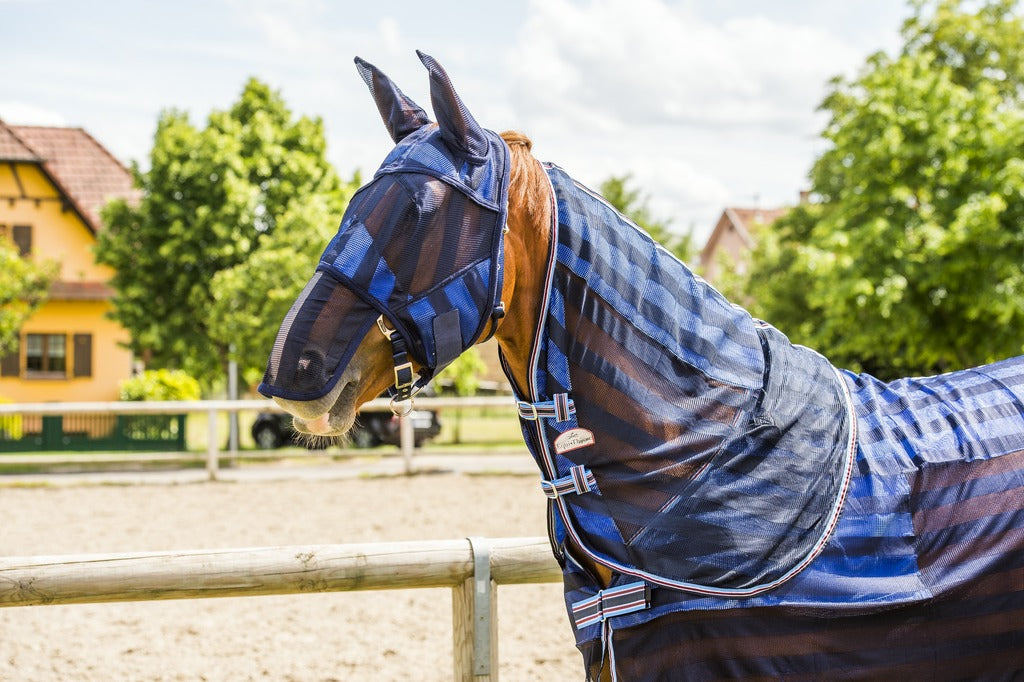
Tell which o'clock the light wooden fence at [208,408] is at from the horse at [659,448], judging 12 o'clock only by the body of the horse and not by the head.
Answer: The light wooden fence is roughly at 2 o'clock from the horse.

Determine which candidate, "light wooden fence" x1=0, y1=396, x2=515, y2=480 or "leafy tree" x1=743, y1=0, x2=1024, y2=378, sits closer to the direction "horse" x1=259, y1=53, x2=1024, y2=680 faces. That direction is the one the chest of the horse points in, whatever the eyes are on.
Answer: the light wooden fence

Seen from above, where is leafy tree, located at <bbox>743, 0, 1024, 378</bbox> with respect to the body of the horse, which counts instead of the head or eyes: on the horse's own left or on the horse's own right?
on the horse's own right

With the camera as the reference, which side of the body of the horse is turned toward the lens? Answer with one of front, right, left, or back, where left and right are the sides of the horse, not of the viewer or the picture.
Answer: left

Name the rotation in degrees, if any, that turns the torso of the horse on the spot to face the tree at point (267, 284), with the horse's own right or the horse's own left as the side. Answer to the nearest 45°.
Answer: approximately 45° to the horse's own right

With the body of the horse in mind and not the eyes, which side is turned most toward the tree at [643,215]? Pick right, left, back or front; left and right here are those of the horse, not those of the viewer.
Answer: right

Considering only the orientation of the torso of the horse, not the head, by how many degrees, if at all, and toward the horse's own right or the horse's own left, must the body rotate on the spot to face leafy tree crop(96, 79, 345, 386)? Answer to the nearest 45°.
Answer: approximately 45° to the horse's own right

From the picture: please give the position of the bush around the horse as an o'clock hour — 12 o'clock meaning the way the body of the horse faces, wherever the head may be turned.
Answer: The bush is roughly at 2 o'clock from the horse.

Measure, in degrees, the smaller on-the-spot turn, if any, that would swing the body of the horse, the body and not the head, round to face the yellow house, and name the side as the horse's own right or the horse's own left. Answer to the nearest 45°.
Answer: approximately 45° to the horse's own right

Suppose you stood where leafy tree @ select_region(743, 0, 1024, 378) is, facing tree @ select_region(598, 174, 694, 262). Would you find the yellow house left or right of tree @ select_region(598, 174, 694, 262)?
left
